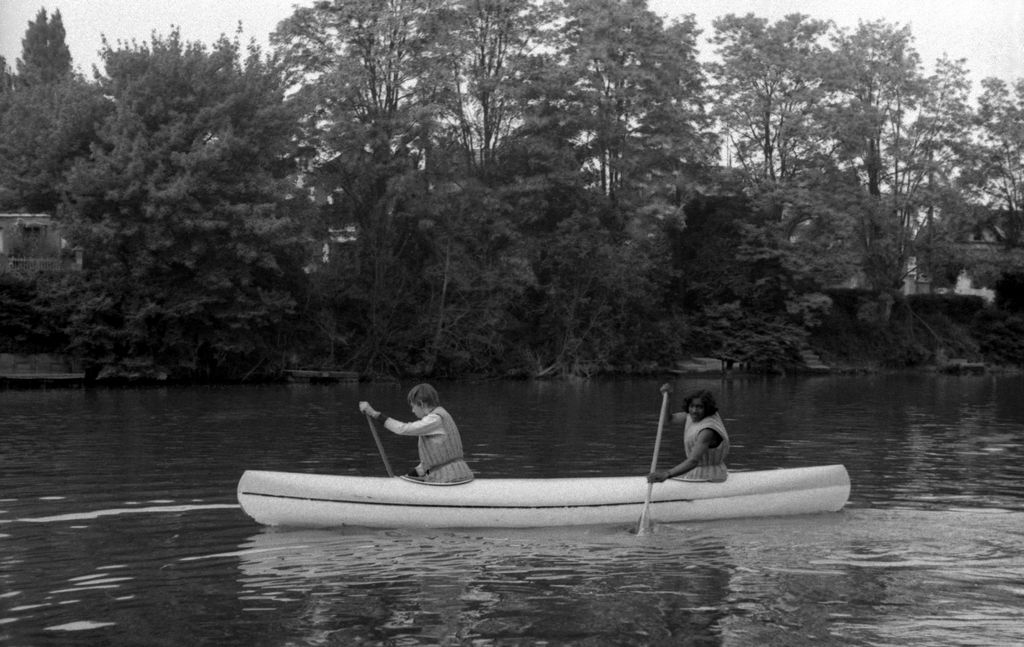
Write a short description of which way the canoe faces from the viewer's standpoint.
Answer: facing to the left of the viewer

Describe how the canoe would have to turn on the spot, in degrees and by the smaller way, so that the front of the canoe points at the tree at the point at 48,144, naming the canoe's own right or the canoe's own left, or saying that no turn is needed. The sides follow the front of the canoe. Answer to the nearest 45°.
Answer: approximately 45° to the canoe's own right

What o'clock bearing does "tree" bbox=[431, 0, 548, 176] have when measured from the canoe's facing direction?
The tree is roughly at 3 o'clock from the canoe.

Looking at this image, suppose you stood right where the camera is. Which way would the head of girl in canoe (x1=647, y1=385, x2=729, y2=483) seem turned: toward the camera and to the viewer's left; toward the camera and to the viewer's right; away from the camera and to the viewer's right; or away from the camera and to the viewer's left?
toward the camera and to the viewer's left

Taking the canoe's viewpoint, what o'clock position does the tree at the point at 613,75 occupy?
The tree is roughly at 3 o'clock from the canoe.
